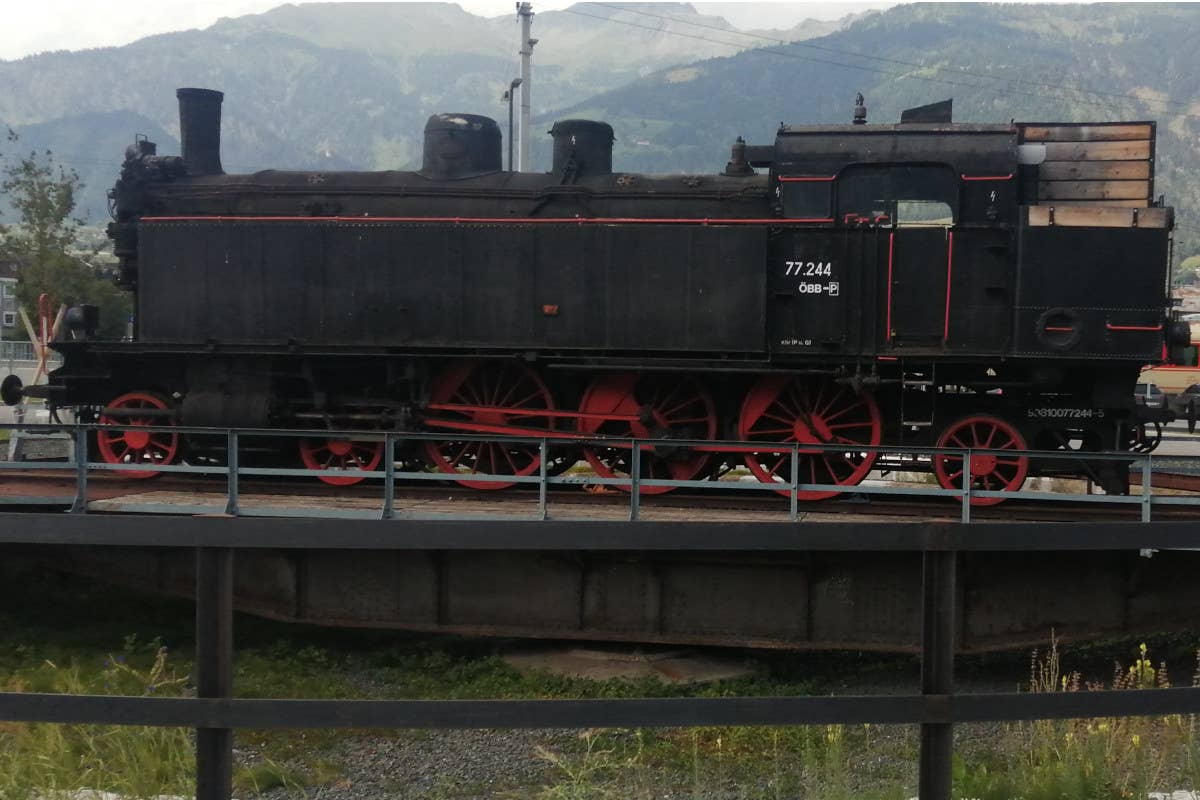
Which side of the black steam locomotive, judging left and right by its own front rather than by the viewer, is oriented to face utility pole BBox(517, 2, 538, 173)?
right

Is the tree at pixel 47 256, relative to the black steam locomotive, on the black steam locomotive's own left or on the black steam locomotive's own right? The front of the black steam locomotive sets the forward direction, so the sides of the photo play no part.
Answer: on the black steam locomotive's own right

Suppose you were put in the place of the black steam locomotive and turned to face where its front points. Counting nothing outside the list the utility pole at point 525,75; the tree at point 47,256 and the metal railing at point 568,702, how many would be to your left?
1

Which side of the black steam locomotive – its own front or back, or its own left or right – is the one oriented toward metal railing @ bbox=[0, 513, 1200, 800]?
left

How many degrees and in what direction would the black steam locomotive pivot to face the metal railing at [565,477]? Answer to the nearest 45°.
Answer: approximately 90° to its left

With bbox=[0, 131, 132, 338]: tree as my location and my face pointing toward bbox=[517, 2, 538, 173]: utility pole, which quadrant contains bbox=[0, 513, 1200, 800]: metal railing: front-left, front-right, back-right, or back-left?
front-right

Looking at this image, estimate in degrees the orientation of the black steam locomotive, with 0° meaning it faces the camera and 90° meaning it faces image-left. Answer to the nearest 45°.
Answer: approximately 90°
